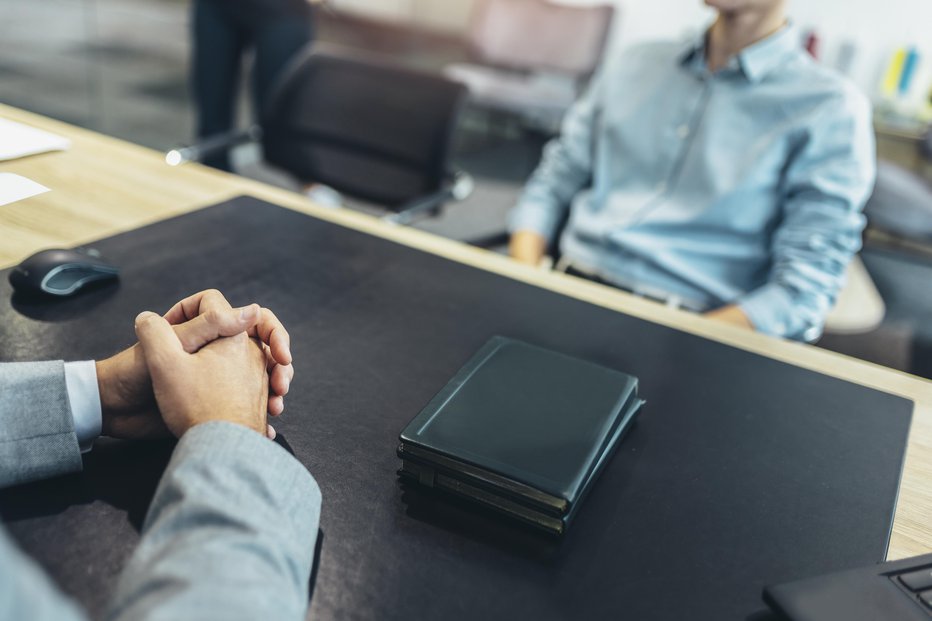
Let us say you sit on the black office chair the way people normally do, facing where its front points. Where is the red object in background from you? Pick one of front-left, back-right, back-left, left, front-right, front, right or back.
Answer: back

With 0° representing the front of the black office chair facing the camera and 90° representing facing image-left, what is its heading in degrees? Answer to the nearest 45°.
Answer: approximately 45°

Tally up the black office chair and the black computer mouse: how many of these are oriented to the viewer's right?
1

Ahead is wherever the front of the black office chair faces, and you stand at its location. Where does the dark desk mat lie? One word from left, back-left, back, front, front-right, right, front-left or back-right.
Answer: front-left

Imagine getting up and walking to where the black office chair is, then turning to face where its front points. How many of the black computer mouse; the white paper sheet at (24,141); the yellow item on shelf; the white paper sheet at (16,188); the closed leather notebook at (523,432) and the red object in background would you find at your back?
2

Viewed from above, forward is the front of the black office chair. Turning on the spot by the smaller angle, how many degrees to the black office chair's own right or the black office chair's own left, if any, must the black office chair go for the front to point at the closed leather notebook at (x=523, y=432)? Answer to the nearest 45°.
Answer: approximately 45° to the black office chair's own left

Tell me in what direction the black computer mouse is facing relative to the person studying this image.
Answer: facing to the right of the viewer
